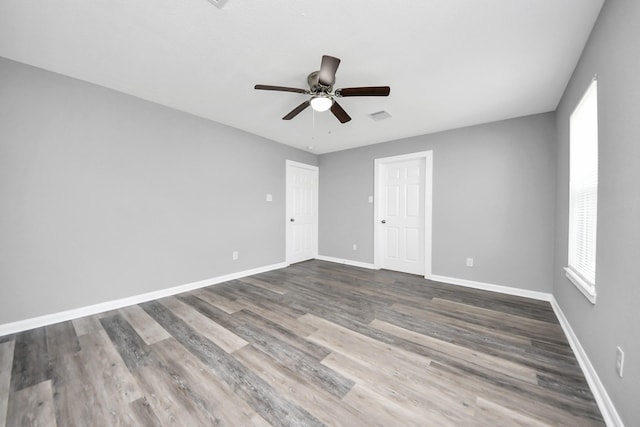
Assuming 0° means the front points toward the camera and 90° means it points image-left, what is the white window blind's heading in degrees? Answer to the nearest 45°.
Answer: approximately 90°

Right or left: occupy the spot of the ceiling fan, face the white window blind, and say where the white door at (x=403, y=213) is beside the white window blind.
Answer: left

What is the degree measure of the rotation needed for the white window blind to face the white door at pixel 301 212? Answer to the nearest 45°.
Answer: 0° — it already faces it

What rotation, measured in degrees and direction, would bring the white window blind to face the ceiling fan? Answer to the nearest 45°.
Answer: approximately 45° to its left

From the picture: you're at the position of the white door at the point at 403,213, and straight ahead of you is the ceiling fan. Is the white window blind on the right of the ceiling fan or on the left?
left

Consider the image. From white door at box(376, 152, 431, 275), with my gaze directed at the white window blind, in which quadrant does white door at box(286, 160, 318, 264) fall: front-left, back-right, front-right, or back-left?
back-right
